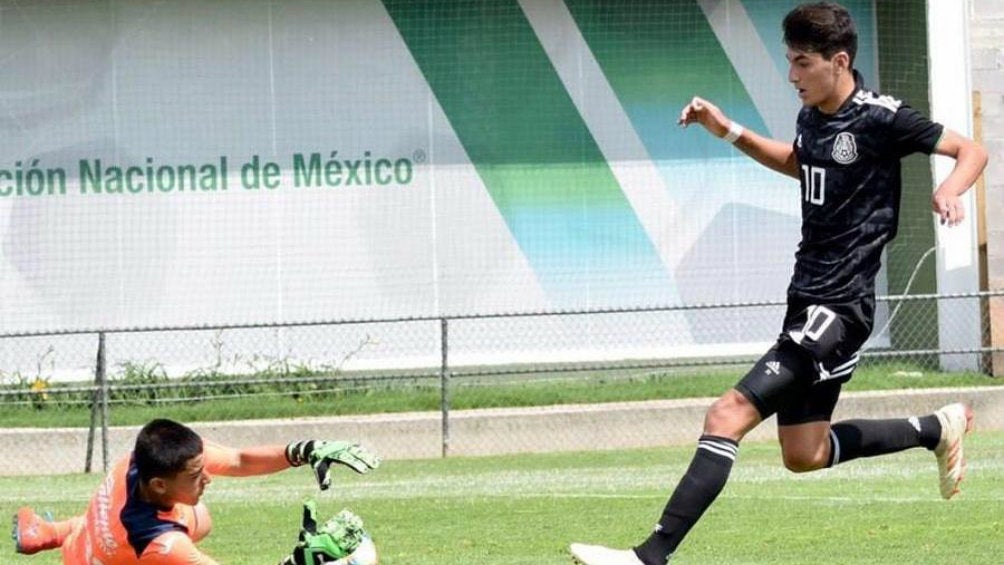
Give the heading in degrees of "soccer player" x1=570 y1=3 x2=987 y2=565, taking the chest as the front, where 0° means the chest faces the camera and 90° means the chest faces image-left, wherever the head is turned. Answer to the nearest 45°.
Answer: approximately 45°

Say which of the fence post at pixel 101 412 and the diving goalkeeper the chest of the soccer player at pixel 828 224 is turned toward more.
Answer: the diving goalkeeper

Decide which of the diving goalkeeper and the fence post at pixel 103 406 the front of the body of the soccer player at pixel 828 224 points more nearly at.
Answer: the diving goalkeeper

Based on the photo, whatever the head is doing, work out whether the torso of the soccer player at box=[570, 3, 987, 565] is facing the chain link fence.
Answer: no

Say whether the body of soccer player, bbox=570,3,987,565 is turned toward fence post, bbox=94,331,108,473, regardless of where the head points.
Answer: no

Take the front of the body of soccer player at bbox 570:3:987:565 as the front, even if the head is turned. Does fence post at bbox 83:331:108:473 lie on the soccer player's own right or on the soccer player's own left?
on the soccer player's own right

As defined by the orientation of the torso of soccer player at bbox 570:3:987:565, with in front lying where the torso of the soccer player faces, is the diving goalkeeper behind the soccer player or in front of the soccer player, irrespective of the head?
in front

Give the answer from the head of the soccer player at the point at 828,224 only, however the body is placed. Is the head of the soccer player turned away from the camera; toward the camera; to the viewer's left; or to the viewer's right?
to the viewer's left
